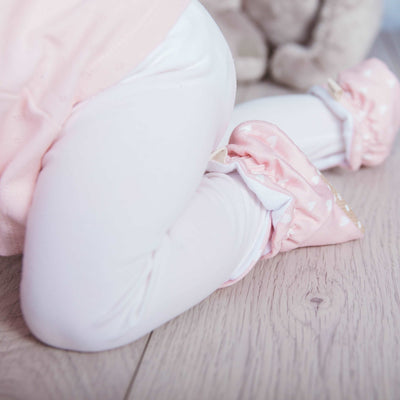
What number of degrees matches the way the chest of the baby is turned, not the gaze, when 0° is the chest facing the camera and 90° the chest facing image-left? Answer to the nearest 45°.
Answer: approximately 90°

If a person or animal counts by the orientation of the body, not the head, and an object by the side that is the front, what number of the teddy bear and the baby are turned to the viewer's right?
0

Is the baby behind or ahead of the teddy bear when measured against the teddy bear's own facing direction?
ahead

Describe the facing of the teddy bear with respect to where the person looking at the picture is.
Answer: facing the viewer and to the left of the viewer

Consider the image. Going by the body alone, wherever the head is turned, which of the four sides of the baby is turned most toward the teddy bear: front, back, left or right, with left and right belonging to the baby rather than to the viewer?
back
